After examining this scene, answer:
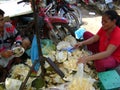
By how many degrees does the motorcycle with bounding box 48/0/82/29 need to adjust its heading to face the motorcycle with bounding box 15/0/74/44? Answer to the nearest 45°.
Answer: approximately 45° to its right

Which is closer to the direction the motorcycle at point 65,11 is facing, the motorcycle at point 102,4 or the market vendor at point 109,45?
the market vendor
